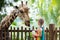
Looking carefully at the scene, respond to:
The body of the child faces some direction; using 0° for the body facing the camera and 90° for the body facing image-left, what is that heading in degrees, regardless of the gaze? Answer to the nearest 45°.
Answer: approximately 90°

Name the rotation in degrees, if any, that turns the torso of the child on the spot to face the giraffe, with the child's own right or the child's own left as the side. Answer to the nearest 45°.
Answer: approximately 45° to the child's own right
